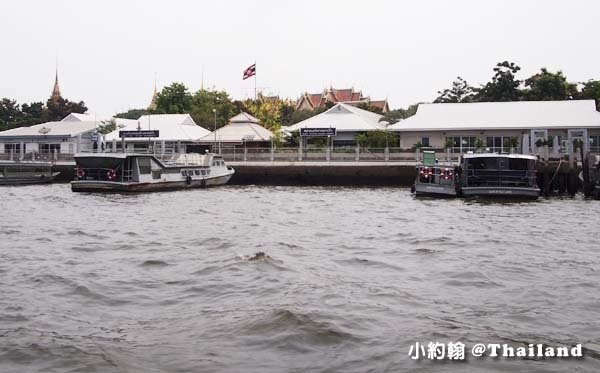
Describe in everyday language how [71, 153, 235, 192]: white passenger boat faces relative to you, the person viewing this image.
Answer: facing away from the viewer and to the right of the viewer

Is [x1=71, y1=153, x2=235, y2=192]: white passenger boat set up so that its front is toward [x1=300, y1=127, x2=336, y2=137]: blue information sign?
yes

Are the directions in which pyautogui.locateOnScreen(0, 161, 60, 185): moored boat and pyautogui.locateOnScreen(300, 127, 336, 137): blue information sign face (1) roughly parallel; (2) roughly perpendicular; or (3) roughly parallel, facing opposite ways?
roughly perpendicular
